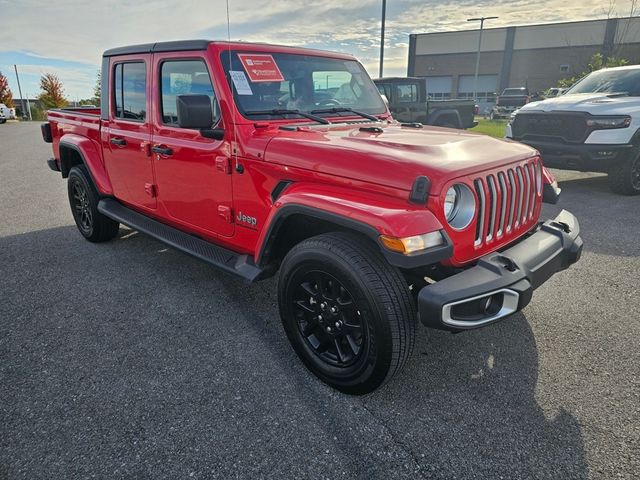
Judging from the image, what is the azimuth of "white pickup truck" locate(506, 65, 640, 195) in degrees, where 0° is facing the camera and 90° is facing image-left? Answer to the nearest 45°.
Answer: approximately 45°

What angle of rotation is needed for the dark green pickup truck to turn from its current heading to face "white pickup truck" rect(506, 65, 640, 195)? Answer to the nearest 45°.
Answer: approximately 135° to its left

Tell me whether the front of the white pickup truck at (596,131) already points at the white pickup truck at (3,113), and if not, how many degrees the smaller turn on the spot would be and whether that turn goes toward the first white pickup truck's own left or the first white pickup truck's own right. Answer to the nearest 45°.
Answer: approximately 45° to the first white pickup truck's own right

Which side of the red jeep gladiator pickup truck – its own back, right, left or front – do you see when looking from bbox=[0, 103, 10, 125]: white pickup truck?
back

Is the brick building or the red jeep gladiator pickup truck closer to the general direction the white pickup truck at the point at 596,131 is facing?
the red jeep gladiator pickup truck

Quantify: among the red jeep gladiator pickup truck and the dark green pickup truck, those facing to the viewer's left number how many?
1

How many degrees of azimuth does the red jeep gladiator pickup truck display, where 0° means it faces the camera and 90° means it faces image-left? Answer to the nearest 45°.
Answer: approximately 315°

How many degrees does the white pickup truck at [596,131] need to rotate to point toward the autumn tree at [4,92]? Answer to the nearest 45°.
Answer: approximately 45° to its right

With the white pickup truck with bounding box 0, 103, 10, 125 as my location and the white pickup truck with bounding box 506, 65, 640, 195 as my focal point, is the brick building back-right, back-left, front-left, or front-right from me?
front-left

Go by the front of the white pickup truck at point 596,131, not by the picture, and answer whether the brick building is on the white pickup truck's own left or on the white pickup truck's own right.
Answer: on the white pickup truck's own right

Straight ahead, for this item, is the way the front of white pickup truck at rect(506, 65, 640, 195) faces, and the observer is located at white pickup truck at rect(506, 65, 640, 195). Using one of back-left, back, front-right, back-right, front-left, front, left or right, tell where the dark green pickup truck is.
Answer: right

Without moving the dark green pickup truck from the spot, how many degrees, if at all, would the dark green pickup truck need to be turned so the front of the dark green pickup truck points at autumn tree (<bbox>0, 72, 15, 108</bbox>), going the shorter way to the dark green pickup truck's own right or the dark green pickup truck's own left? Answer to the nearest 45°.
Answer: approximately 45° to the dark green pickup truck's own right

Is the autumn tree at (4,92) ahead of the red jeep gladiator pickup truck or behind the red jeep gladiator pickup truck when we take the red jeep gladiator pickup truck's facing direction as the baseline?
behind

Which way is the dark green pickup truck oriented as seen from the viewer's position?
to the viewer's left

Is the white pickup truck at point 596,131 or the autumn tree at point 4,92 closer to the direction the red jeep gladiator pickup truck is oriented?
the white pickup truck

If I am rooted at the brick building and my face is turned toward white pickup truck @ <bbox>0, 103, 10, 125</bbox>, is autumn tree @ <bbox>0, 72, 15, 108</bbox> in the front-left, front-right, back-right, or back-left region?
front-right
